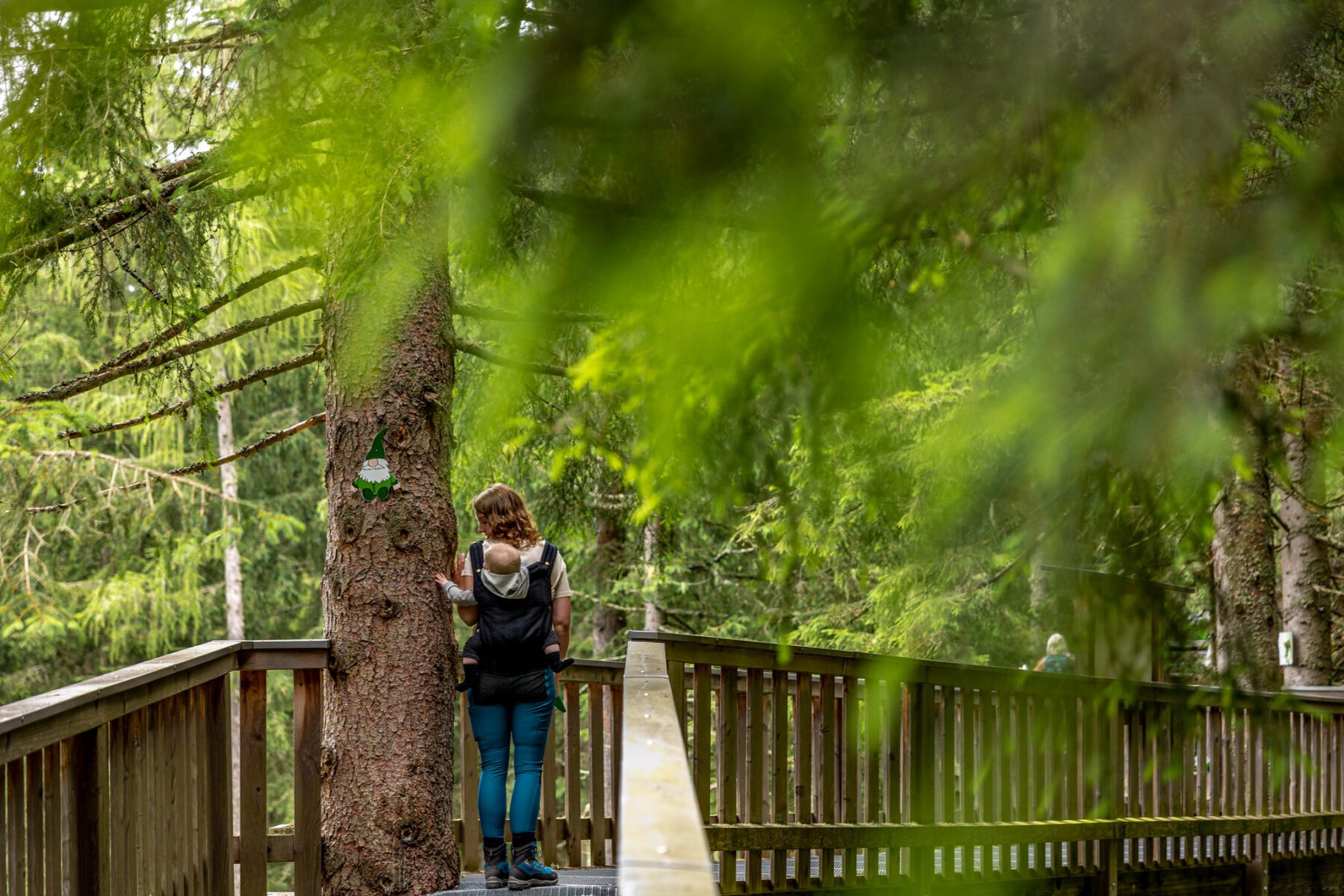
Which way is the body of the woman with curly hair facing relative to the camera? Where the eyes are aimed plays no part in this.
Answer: away from the camera

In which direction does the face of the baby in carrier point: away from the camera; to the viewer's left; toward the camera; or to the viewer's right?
away from the camera

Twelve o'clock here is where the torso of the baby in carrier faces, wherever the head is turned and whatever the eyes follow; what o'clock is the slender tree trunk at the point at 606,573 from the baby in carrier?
The slender tree trunk is roughly at 12 o'clock from the baby in carrier.

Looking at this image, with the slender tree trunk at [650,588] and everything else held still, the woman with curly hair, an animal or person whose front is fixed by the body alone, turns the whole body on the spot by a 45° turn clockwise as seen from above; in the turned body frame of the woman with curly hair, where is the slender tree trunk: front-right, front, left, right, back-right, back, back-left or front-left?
front-left

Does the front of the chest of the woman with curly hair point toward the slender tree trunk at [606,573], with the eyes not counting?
yes

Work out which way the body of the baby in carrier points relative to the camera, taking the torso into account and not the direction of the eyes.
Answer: away from the camera
